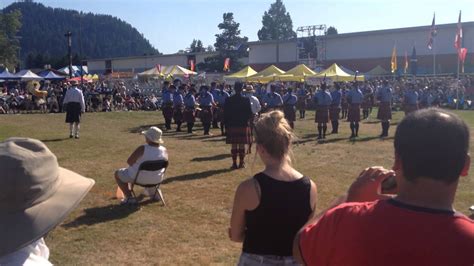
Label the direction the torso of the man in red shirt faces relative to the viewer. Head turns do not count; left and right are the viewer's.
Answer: facing away from the viewer

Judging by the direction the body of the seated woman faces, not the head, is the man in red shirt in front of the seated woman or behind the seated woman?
behind

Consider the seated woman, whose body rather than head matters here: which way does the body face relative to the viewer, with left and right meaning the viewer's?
facing away from the viewer and to the left of the viewer

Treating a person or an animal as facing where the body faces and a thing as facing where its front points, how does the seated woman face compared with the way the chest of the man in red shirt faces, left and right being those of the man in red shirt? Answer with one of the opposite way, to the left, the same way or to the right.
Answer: to the left

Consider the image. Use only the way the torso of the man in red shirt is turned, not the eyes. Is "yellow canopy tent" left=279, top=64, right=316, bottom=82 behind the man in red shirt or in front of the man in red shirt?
in front

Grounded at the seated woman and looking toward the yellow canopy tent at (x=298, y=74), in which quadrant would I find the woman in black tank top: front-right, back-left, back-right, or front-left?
back-right

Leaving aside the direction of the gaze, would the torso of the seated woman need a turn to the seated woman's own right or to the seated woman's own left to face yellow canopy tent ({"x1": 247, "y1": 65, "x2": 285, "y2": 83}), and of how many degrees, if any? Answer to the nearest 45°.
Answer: approximately 45° to the seated woman's own right

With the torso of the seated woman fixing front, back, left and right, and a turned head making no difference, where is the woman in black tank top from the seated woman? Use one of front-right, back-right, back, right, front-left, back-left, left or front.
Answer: back-left

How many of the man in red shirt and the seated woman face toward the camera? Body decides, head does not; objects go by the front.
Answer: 0

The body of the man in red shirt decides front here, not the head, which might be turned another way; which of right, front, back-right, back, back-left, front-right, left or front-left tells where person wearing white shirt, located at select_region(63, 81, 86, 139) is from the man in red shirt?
front-left

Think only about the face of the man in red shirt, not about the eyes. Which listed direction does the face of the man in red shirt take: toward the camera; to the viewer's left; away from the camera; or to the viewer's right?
away from the camera

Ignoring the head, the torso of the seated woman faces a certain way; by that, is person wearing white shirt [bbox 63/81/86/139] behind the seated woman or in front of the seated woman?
in front
